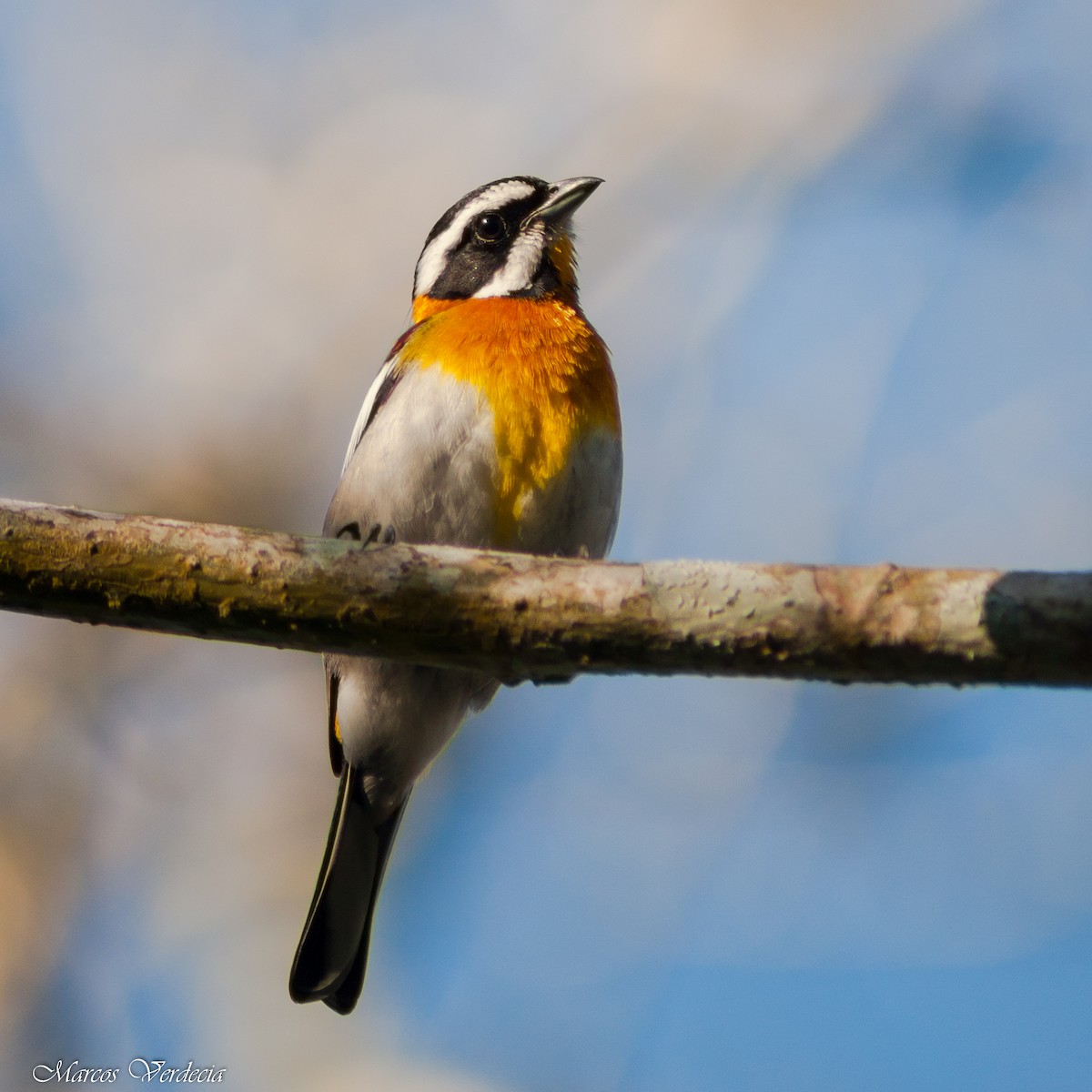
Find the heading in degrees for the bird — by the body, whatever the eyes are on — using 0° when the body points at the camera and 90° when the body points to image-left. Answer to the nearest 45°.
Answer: approximately 315°
